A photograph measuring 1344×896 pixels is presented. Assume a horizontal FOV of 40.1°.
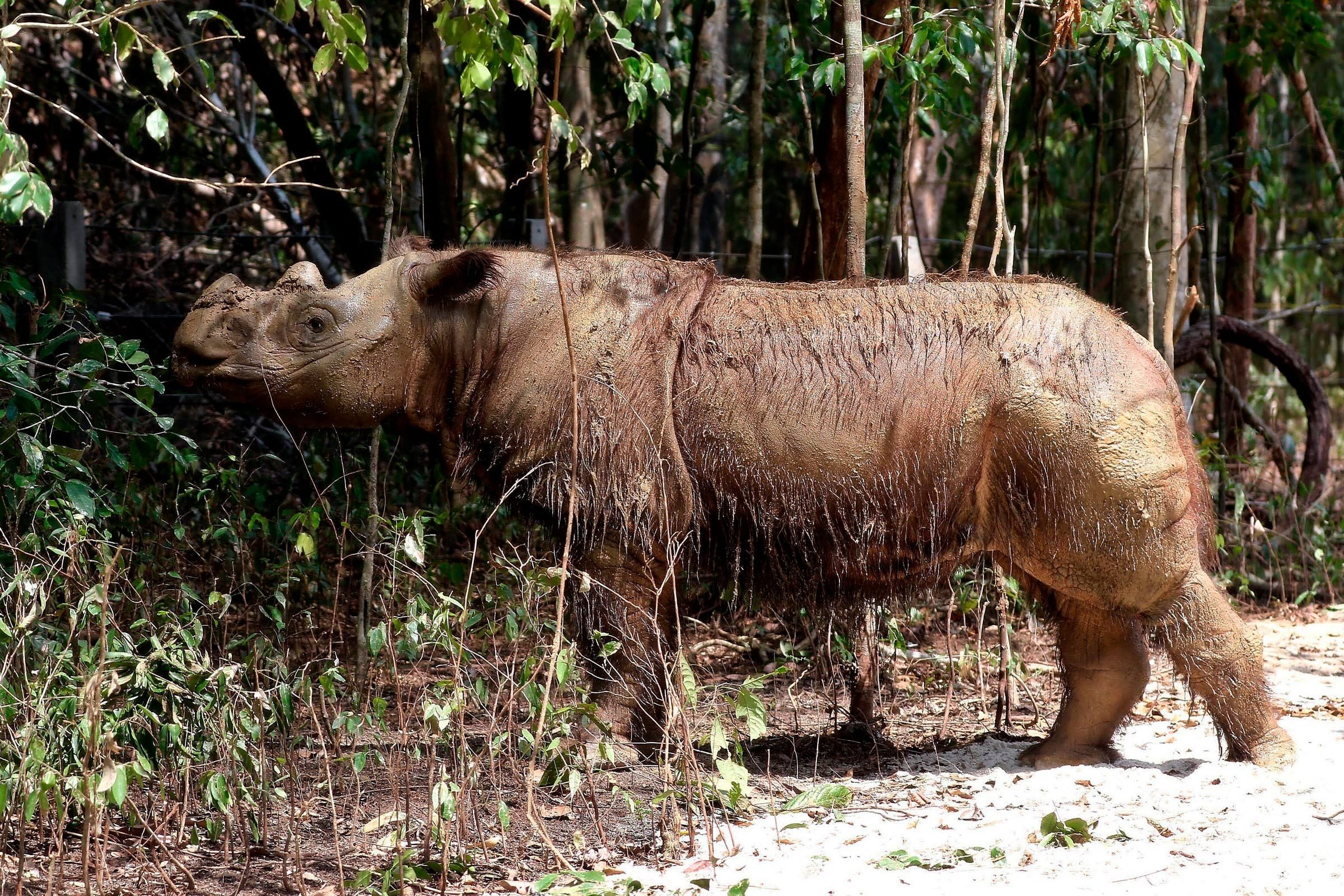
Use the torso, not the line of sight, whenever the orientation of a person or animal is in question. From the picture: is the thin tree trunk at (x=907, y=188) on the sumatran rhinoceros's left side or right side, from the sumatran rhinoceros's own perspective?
on its right

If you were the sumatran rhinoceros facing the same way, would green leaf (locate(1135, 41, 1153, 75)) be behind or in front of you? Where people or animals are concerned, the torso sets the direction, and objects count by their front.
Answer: behind

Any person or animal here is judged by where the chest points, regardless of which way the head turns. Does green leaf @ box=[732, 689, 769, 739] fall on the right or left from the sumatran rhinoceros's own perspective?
on its left

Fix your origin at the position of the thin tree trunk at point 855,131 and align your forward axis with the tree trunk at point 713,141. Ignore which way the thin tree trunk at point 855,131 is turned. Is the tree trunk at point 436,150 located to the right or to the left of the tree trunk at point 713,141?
left

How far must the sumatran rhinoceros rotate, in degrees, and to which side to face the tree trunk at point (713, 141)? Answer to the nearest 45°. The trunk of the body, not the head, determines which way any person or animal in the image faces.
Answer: approximately 90° to its right

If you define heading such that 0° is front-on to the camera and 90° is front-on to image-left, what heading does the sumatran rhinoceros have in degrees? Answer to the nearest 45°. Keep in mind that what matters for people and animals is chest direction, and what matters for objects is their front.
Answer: approximately 90°

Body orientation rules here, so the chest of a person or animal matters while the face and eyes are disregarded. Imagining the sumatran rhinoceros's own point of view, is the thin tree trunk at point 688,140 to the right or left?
on its right

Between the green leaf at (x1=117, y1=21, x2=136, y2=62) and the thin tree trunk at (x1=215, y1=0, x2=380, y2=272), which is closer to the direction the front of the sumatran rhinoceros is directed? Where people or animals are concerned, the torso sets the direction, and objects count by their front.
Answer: the green leaf

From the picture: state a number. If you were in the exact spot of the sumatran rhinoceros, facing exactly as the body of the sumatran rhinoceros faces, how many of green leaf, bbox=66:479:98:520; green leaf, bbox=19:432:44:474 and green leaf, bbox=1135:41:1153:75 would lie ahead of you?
2

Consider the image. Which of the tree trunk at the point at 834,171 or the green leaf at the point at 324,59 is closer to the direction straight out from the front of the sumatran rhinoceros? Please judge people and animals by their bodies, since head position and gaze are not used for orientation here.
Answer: the green leaf
